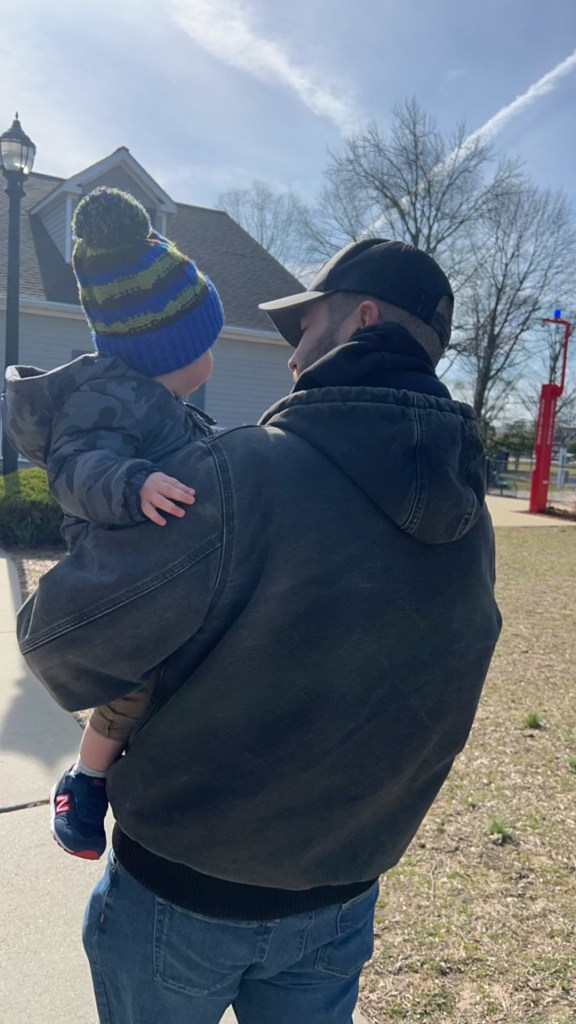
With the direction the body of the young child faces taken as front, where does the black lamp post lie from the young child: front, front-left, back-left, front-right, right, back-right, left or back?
left

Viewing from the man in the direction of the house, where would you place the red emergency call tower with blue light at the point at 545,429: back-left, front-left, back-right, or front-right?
front-right

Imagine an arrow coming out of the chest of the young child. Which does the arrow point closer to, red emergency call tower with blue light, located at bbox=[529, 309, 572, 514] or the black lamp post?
the red emergency call tower with blue light

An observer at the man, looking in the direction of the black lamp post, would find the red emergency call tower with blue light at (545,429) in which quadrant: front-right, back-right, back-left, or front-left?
front-right

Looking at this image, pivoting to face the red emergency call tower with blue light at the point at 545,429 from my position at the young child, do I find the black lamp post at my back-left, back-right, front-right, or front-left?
front-left

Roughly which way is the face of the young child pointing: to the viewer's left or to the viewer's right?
to the viewer's right

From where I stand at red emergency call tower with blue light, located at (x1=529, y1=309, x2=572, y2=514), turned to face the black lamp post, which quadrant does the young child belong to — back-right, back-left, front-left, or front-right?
front-left

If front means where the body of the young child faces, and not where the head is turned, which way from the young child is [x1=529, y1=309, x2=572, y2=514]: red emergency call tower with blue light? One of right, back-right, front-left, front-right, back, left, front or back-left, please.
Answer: front-left

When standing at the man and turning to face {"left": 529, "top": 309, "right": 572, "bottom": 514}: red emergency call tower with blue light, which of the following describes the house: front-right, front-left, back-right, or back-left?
front-left

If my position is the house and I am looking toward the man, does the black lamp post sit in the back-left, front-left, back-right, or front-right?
front-right

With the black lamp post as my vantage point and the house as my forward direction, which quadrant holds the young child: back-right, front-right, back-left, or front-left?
back-right

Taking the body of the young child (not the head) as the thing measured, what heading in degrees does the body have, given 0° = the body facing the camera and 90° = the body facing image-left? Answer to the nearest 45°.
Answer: approximately 270°
